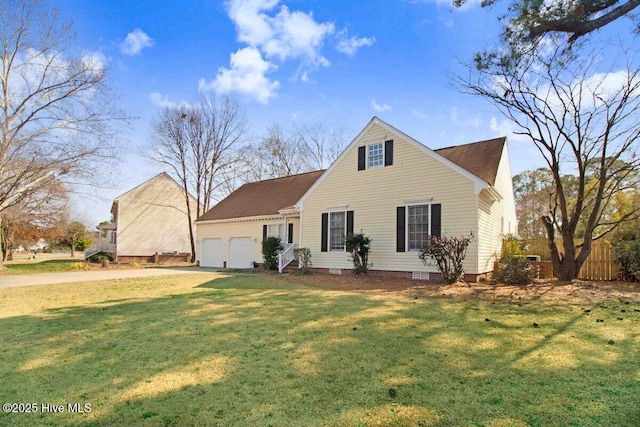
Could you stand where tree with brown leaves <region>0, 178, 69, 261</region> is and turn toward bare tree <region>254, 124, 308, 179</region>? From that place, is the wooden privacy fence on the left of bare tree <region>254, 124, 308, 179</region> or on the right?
right

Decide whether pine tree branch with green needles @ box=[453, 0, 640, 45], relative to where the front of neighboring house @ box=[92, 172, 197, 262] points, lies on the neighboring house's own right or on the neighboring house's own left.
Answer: on the neighboring house's own left

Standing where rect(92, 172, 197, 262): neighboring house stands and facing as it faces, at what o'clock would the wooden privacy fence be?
The wooden privacy fence is roughly at 8 o'clock from the neighboring house.

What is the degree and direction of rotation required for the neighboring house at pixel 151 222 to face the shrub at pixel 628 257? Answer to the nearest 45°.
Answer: approximately 135° to its left

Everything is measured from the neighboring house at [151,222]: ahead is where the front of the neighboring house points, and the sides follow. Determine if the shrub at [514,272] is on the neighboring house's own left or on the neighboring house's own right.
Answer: on the neighboring house's own left

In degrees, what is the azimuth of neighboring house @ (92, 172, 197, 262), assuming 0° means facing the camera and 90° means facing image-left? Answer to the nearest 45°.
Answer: approximately 90°

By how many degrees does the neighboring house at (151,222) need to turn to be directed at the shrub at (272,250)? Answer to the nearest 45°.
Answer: approximately 90° to its left

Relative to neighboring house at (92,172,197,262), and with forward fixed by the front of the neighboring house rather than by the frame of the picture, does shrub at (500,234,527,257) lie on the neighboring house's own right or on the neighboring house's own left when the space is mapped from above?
on the neighboring house's own left

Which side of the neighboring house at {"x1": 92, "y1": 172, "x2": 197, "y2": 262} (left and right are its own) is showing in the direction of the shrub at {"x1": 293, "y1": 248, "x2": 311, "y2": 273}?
left
